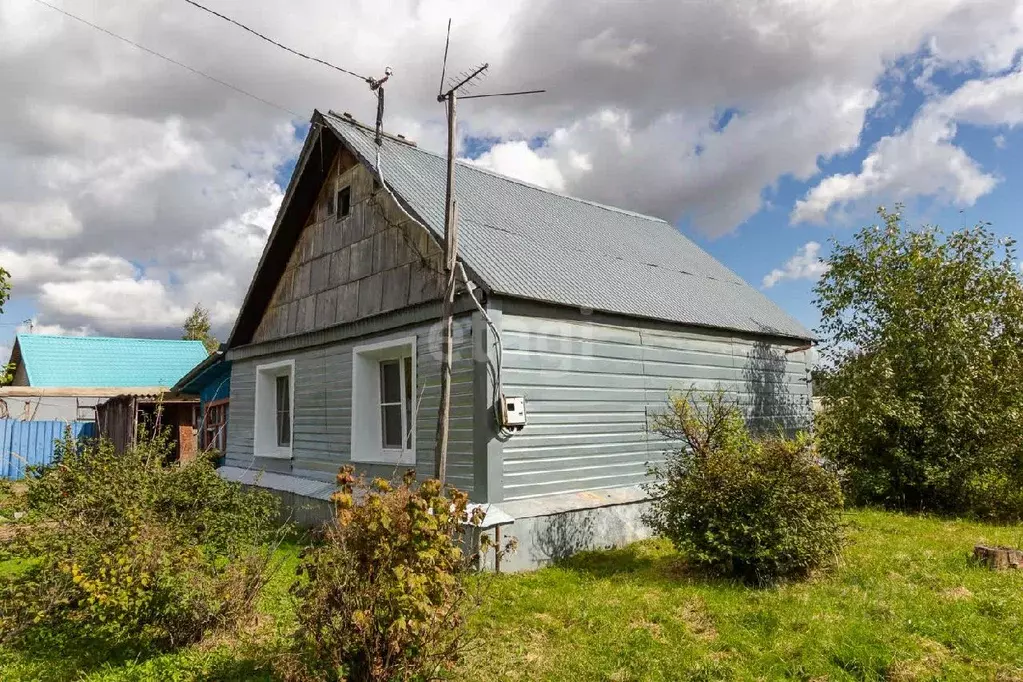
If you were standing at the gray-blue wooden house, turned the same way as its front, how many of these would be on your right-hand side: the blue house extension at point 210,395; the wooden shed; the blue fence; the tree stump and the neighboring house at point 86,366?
4

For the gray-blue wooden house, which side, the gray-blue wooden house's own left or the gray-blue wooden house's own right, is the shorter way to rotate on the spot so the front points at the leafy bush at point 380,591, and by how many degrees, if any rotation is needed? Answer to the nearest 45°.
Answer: approximately 45° to the gray-blue wooden house's own left

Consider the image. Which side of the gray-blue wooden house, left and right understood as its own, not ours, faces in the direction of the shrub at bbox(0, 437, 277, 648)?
front

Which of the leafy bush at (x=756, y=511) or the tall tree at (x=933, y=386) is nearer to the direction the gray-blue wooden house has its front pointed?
the leafy bush

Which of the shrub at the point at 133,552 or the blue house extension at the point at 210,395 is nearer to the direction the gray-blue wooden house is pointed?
the shrub

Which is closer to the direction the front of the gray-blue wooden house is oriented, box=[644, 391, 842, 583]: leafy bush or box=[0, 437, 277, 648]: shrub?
the shrub

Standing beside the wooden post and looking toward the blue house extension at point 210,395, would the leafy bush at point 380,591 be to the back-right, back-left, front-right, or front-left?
back-left

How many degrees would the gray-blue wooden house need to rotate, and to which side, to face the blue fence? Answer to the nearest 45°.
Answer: approximately 90° to its right

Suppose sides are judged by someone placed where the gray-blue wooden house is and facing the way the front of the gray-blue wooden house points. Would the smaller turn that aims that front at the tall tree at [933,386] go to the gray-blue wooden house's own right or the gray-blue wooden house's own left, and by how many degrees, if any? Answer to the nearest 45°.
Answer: approximately 135° to the gray-blue wooden house's own left

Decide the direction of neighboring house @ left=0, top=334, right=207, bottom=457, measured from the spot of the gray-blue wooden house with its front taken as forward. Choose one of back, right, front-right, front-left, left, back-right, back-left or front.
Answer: right

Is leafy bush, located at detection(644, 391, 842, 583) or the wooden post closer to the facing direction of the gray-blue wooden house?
the wooden post

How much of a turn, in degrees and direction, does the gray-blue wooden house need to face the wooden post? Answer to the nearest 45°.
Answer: approximately 45° to its left

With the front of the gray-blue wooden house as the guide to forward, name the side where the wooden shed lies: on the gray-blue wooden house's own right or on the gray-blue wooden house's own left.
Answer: on the gray-blue wooden house's own right

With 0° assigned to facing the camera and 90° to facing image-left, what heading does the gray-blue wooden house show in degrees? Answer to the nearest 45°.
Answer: approximately 45°
